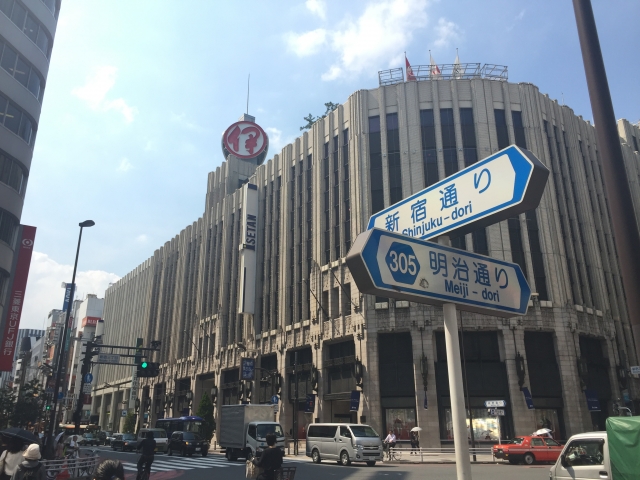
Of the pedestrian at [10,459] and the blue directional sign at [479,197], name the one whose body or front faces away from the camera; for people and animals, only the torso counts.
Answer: the pedestrian

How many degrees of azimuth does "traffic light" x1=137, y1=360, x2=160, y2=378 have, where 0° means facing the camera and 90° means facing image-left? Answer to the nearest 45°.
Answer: approximately 0°

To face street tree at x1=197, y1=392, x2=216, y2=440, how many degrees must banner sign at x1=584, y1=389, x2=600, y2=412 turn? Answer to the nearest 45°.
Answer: approximately 90° to its right

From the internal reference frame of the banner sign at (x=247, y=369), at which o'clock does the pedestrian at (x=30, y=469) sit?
The pedestrian is roughly at 12 o'clock from the banner sign.

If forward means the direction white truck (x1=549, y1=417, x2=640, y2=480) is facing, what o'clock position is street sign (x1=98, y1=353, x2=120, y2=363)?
The street sign is roughly at 1 o'clock from the white truck.

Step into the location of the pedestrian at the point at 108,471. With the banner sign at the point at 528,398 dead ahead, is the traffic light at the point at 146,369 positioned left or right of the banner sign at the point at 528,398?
left

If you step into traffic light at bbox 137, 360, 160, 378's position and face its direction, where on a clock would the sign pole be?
The sign pole is roughly at 12 o'clock from the traffic light.

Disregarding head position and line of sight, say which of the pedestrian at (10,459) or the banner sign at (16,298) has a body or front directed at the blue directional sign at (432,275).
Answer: the banner sign

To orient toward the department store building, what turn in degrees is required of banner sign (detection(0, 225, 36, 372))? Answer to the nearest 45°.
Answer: approximately 90° to its left

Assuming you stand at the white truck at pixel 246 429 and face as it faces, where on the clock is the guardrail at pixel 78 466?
The guardrail is roughly at 2 o'clock from the white truck.

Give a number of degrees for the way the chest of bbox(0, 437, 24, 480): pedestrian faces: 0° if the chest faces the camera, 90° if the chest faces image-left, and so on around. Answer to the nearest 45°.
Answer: approximately 180°

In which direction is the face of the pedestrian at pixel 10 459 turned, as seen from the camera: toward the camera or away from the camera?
away from the camera

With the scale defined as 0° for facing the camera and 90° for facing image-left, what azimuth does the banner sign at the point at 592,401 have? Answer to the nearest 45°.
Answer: approximately 0°
